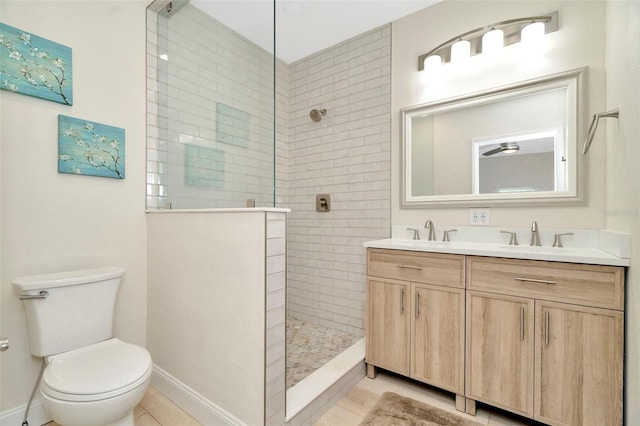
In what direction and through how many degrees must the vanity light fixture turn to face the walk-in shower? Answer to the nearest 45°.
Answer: approximately 45° to its right

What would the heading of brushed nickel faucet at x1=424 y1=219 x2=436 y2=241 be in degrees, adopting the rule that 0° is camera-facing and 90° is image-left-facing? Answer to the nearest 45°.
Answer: approximately 45°

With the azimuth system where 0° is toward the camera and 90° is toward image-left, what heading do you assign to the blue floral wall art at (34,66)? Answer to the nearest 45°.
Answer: approximately 315°

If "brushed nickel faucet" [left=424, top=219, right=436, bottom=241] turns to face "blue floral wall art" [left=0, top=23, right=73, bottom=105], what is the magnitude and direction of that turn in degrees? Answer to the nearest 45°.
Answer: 0° — it already faces it

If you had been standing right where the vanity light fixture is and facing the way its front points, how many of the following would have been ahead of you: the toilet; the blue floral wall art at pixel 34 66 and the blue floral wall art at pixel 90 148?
3

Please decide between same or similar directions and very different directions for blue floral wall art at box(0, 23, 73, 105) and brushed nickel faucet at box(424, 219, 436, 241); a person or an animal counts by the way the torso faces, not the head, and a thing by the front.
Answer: very different directions

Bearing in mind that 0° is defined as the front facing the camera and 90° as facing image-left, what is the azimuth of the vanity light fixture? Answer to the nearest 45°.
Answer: approximately 45°
